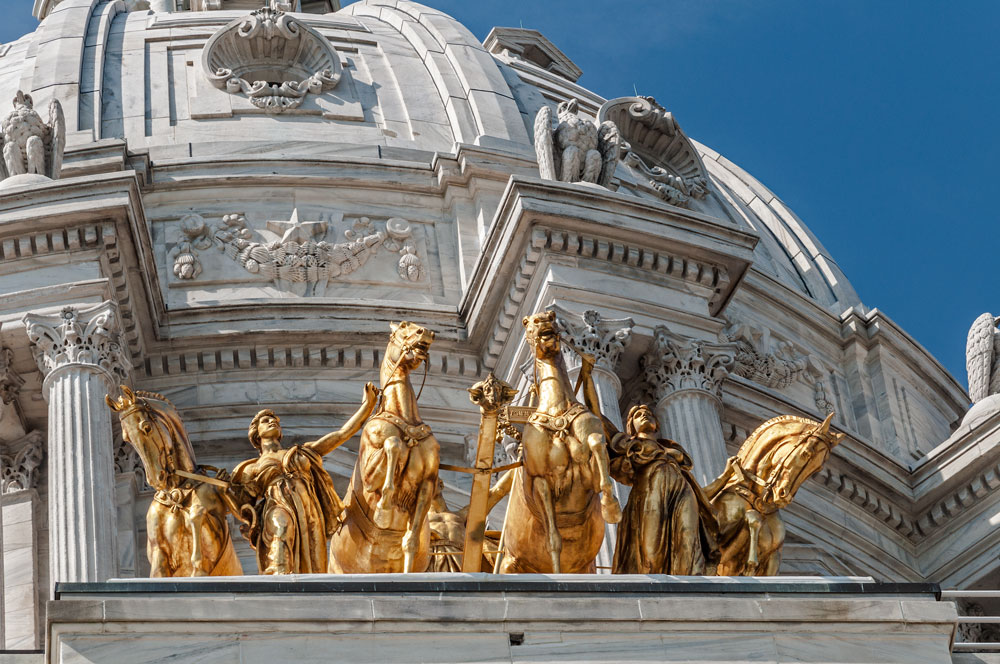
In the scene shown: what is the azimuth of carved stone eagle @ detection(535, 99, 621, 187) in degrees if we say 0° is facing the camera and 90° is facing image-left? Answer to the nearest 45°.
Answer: approximately 0°

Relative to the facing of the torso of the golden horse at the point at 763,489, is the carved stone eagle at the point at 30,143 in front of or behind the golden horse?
behind

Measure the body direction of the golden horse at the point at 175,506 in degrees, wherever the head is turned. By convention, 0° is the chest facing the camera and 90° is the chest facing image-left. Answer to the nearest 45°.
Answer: approximately 45°

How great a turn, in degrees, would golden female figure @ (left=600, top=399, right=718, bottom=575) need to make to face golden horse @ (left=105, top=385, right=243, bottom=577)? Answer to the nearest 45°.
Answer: approximately 90° to its right
